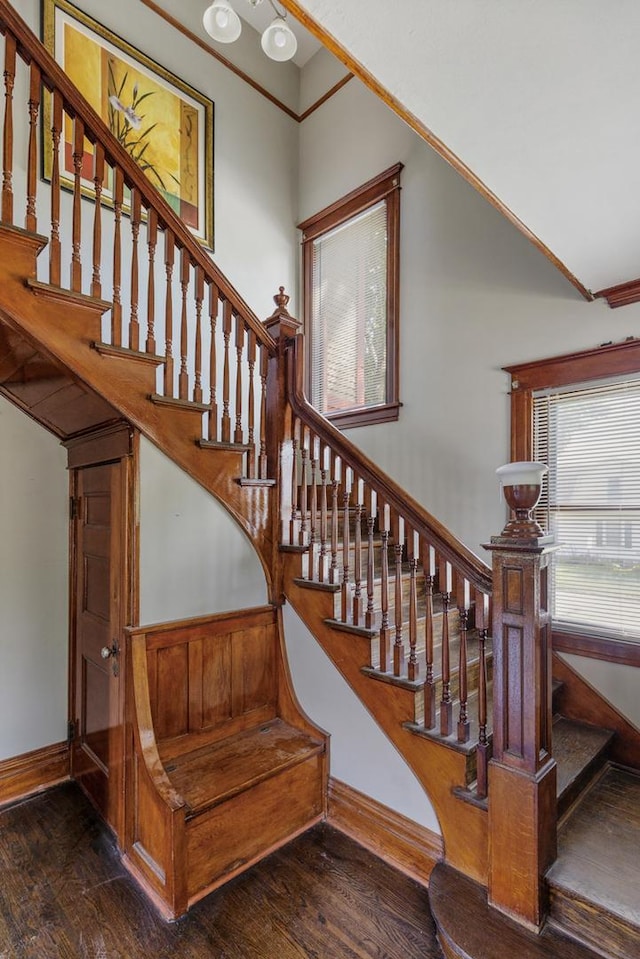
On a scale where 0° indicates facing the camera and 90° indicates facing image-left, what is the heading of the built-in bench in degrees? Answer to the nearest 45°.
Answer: approximately 315°

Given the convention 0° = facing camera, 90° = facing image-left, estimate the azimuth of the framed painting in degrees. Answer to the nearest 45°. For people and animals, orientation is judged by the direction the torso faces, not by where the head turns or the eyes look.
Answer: approximately 315°

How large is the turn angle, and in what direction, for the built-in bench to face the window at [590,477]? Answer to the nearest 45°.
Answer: approximately 45° to its left
